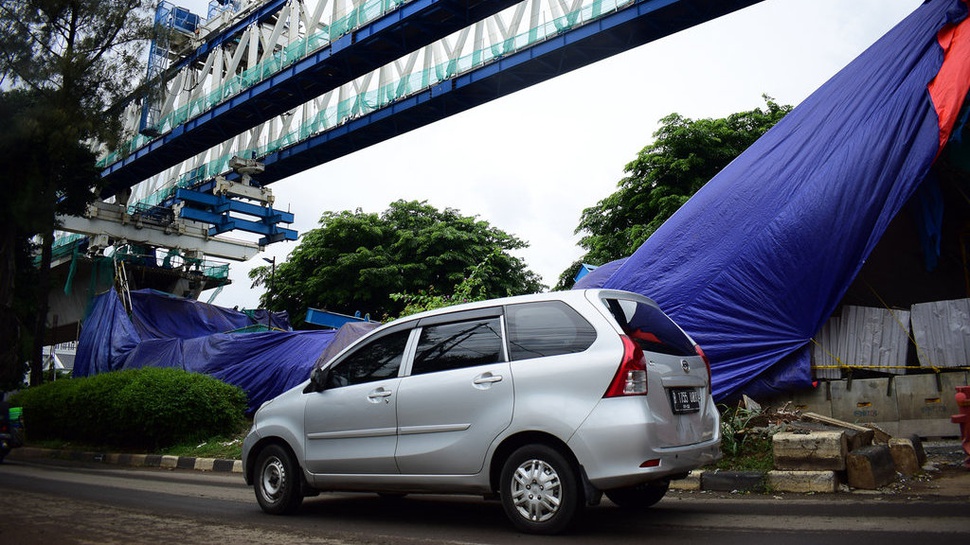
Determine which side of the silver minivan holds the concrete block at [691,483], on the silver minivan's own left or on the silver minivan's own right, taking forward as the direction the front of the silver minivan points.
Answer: on the silver minivan's own right

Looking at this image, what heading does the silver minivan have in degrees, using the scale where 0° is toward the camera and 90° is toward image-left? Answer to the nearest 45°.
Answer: approximately 135°

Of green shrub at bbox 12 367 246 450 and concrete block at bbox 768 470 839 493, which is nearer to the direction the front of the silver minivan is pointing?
the green shrub

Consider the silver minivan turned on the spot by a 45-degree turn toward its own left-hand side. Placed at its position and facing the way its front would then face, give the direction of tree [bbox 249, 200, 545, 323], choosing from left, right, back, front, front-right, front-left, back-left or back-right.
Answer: right

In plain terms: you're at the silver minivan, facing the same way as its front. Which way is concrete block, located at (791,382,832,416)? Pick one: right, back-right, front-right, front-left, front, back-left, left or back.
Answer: right

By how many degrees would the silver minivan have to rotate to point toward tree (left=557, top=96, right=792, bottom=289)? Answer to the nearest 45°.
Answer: approximately 45° to its right

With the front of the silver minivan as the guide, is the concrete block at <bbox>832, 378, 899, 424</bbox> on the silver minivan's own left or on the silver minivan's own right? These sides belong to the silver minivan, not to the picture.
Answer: on the silver minivan's own right

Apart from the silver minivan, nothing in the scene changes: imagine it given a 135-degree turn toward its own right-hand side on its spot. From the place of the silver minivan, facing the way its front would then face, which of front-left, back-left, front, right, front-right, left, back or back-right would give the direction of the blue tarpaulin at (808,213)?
front-left

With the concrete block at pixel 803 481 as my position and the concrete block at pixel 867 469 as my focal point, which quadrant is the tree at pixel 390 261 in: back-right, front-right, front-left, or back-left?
back-left

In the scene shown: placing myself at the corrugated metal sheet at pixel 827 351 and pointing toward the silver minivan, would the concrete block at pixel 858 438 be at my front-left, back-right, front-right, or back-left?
front-left

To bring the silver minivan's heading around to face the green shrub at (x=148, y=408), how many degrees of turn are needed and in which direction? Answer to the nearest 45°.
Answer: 0° — it already faces it

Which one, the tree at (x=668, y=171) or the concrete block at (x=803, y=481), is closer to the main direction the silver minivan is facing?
the tree

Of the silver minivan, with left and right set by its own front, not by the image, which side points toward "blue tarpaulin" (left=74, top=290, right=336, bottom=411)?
front

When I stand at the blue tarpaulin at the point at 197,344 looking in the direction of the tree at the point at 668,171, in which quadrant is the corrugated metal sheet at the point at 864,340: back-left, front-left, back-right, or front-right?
front-right

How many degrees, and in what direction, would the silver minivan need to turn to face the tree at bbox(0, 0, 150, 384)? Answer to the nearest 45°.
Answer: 0° — it already faces it
